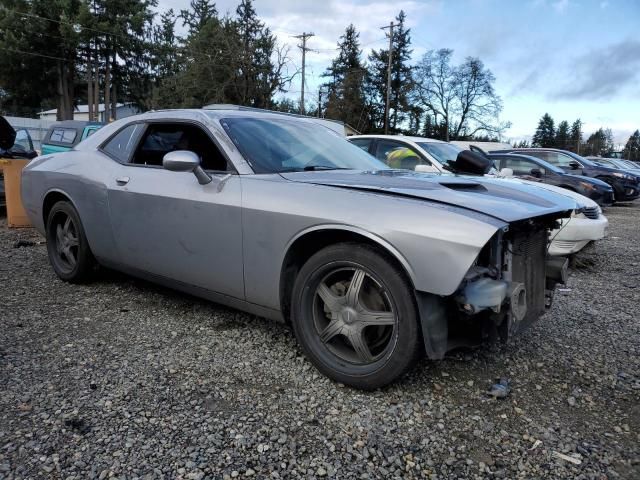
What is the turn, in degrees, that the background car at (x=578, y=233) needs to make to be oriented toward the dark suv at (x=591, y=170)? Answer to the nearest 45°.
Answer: approximately 135° to its left

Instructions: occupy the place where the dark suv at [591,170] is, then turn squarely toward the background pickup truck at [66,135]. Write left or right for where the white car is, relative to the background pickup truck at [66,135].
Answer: left

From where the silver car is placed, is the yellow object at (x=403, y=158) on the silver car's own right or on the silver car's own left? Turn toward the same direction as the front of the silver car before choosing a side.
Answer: on the silver car's own left

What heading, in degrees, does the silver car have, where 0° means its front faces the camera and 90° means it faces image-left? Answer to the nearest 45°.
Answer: approximately 315°

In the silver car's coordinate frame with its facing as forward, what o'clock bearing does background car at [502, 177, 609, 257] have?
The background car is roughly at 9 o'clock from the silver car.

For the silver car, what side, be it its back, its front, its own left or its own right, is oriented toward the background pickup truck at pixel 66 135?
back

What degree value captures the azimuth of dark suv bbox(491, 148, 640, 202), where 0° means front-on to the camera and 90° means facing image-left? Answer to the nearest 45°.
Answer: approximately 315°

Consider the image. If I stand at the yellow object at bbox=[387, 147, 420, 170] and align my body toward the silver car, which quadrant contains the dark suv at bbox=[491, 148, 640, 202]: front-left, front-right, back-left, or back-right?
back-left

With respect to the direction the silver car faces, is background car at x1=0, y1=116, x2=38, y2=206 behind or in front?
behind
